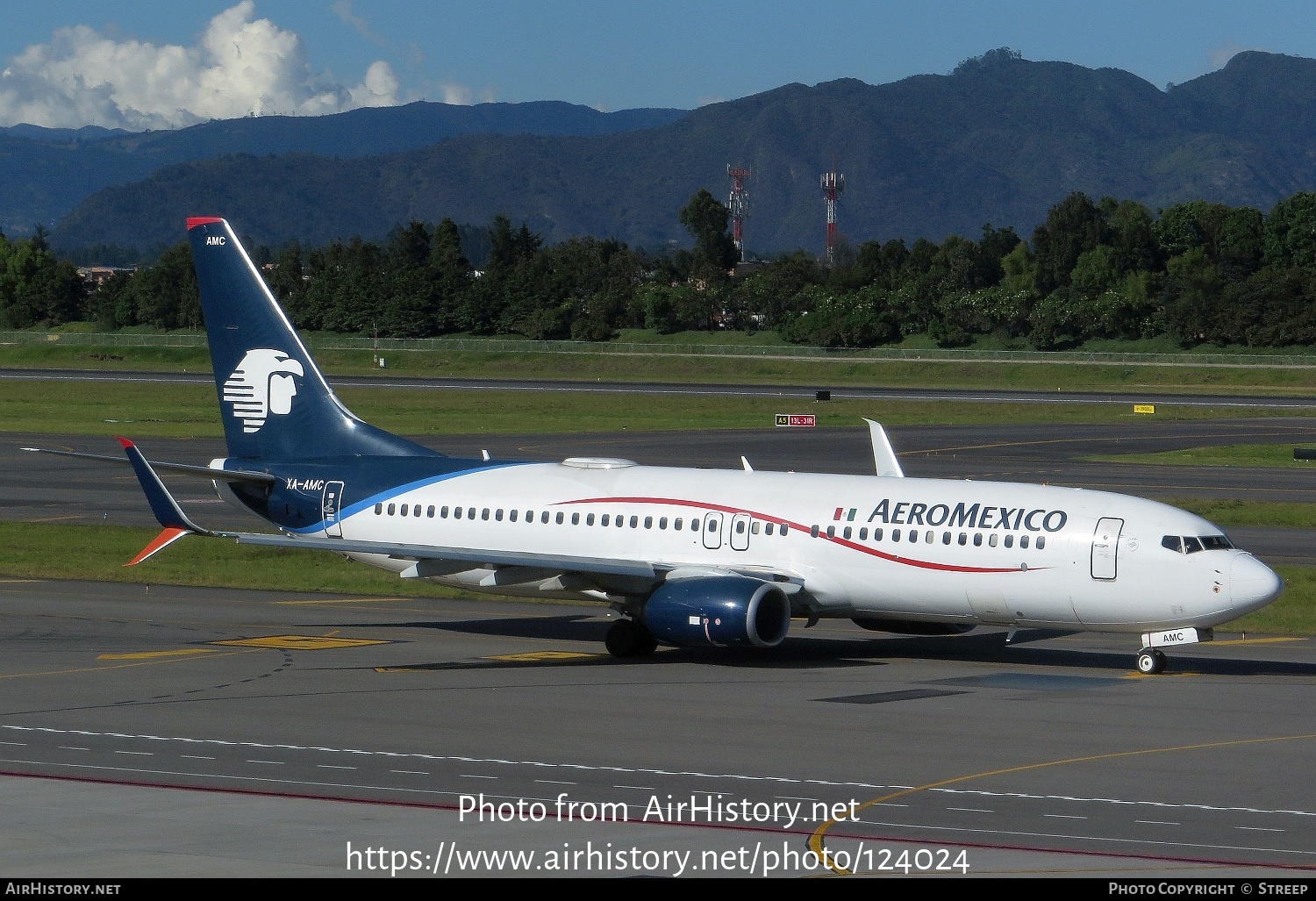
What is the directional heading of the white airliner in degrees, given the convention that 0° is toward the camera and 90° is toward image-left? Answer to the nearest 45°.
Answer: approximately 315°
